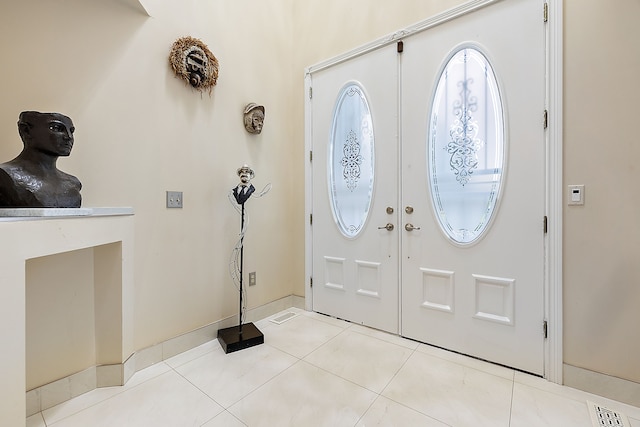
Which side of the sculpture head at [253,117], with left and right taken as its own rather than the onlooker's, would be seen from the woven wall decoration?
right

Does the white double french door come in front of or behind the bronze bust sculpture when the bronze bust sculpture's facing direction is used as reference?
in front

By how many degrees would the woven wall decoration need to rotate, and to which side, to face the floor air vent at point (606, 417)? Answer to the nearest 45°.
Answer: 0° — it already faces it

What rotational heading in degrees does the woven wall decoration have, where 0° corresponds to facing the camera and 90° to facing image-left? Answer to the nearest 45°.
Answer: approximately 315°

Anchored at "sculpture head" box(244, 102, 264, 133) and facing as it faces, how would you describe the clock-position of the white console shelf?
The white console shelf is roughly at 3 o'clock from the sculpture head.

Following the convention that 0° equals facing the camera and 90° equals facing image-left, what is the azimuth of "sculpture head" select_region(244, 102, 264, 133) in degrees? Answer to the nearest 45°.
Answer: approximately 315°

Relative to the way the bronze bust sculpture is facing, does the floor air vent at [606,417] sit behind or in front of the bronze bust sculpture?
in front
